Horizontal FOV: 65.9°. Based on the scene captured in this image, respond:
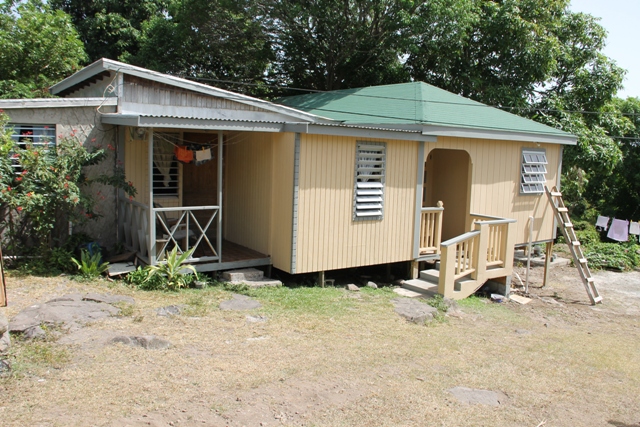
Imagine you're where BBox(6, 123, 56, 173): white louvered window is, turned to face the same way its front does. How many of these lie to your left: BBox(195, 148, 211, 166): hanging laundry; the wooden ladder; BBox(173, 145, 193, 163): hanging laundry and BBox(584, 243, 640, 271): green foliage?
4

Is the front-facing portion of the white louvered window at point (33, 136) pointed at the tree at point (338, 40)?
no

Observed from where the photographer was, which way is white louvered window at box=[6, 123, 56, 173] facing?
facing the viewer

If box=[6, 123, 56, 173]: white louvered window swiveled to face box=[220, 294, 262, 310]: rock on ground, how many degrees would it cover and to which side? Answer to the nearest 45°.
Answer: approximately 45° to its left

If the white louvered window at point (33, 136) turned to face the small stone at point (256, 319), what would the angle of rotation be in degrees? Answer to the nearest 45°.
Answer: approximately 45° to its left

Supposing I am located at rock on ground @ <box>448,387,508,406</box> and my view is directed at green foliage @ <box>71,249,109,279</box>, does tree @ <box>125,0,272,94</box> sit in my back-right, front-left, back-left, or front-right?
front-right

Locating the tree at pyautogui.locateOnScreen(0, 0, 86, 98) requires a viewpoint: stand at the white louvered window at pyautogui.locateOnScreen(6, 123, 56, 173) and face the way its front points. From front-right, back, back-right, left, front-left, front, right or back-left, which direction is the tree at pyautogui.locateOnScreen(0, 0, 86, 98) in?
back

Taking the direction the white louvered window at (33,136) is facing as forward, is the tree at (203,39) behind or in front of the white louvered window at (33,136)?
behind

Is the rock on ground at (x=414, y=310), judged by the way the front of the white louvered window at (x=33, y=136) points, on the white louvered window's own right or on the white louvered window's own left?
on the white louvered window's own left

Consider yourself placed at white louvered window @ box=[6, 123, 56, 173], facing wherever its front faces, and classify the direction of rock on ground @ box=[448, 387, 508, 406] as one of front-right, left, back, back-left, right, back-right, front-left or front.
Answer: front-left

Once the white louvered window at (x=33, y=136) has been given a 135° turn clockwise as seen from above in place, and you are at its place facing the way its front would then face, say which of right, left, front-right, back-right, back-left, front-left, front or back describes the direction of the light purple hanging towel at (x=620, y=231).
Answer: back-right

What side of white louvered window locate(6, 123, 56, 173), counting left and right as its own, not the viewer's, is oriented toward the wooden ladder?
left

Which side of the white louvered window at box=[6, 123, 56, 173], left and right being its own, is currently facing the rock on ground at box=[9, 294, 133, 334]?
front

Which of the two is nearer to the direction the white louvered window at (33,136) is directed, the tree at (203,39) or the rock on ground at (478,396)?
the rock on ground

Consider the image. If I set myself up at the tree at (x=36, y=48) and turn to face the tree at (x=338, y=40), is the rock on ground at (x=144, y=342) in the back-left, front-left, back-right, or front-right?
front-right

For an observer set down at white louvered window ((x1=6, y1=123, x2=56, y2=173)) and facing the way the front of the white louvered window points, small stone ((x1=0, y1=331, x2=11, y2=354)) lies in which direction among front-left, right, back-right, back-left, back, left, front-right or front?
front

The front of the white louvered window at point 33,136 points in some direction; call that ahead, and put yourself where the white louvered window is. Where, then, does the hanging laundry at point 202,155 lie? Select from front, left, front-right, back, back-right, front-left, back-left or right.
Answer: left

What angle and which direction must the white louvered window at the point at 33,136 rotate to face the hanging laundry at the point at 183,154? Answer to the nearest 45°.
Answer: approximately 90° to its left

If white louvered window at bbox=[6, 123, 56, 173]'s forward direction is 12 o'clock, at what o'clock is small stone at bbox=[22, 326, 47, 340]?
The small stone is roughly at 12 o'clock from the white louvered window.

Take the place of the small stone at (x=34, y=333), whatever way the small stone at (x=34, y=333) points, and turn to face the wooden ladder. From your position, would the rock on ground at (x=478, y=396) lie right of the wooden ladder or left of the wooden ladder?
right
